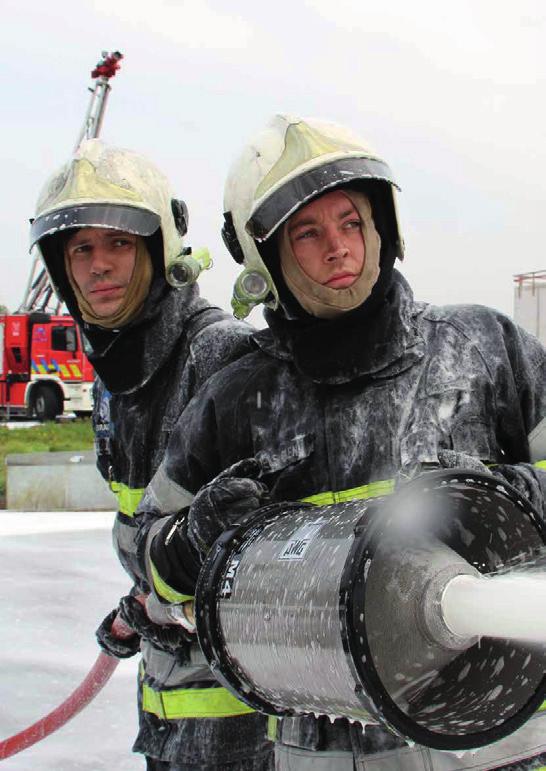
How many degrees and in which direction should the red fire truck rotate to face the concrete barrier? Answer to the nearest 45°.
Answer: approximately 90° to its right

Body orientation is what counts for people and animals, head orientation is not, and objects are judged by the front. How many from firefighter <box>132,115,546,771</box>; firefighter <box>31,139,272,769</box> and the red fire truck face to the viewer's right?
1

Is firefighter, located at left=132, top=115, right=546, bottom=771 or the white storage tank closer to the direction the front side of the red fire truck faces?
the white storage tank

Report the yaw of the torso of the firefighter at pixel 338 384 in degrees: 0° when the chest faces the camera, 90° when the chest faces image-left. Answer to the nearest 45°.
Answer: approximately 0°

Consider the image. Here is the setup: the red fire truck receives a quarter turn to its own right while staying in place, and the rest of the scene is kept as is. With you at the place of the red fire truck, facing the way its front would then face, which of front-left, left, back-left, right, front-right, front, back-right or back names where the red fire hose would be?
front

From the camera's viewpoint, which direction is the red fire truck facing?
to the viewer's right

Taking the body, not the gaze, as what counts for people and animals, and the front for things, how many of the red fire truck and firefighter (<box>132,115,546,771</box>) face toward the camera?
1

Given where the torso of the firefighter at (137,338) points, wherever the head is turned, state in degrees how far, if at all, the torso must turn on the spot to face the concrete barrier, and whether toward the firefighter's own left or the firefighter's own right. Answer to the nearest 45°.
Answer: approximately 135° to the firefighter's own right
